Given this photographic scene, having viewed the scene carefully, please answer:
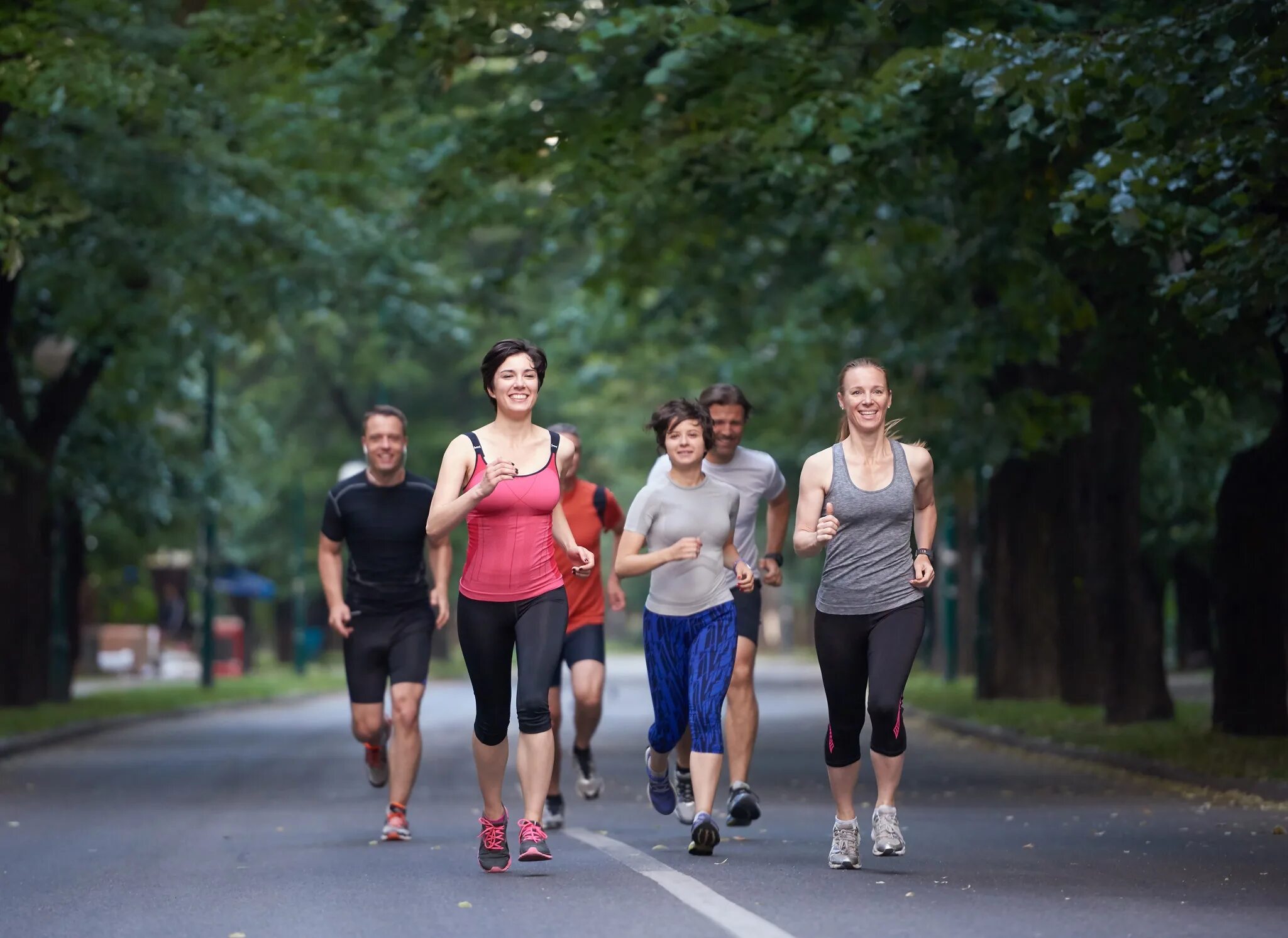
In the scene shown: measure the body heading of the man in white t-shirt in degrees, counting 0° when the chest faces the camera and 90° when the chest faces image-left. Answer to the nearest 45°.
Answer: approximately 0°

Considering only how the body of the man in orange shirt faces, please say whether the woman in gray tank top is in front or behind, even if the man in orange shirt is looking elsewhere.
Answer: in front

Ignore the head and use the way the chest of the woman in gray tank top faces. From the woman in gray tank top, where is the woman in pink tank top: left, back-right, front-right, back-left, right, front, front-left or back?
right

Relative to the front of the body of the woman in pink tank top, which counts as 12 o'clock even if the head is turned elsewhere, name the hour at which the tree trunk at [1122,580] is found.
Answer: The tree trunk is roughly at 7 o'clock from the woman in pink tank top.

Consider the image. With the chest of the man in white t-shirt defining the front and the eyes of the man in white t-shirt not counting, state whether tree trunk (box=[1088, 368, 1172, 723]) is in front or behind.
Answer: behind

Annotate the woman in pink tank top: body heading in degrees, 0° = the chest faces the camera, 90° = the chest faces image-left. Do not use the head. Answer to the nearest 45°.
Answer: approximately 0°

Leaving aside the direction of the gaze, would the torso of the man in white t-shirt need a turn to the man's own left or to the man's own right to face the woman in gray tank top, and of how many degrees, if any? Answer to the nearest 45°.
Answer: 0° — they already face them
